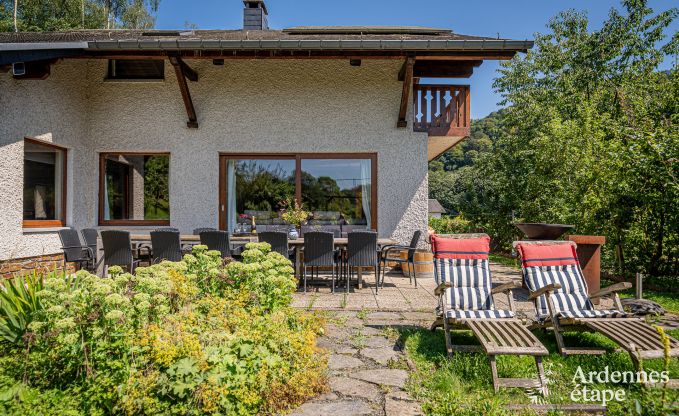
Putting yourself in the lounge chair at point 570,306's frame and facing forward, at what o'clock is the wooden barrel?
The wooden barrel is roughly at 6 o'clock from the lounge chair.

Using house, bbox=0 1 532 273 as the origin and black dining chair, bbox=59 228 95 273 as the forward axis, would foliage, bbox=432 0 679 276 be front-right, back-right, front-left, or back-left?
back-left

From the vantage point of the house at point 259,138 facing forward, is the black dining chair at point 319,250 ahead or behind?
ahead

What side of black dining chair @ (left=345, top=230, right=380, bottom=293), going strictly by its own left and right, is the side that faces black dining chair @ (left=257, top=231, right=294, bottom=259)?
left

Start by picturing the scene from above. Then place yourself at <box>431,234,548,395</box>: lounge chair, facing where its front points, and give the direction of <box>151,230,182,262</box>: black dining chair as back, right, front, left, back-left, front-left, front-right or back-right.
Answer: back-right

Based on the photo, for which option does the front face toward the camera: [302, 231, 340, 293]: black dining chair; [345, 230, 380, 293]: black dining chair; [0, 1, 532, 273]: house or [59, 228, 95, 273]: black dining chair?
the house

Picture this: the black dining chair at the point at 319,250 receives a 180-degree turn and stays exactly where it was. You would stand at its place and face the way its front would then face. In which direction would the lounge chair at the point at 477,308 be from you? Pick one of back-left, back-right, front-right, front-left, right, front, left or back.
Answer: front-left

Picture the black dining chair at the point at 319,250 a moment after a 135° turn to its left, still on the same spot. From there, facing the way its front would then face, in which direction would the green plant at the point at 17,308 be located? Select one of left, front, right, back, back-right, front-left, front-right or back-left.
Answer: front

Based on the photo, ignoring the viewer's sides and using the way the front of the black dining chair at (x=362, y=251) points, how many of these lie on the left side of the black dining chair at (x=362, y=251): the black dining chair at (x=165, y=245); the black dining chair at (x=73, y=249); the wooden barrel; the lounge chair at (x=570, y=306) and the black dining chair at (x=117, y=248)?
3

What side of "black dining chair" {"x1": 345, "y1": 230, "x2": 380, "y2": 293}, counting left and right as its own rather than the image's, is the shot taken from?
back

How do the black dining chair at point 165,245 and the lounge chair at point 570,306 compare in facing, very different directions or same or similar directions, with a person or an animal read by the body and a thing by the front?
very different directions

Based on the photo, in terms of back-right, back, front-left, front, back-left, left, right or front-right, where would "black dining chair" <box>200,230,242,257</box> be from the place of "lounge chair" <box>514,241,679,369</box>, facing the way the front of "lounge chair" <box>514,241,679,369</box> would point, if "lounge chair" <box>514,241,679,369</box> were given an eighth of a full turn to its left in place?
back

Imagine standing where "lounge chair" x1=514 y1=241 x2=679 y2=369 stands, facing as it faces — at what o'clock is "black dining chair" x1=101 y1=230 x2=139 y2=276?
The black dining chair is roughly at 4 o'clock from the lounge chair.

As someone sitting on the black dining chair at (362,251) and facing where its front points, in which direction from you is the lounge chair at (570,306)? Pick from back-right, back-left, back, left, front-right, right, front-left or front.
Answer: back-right
